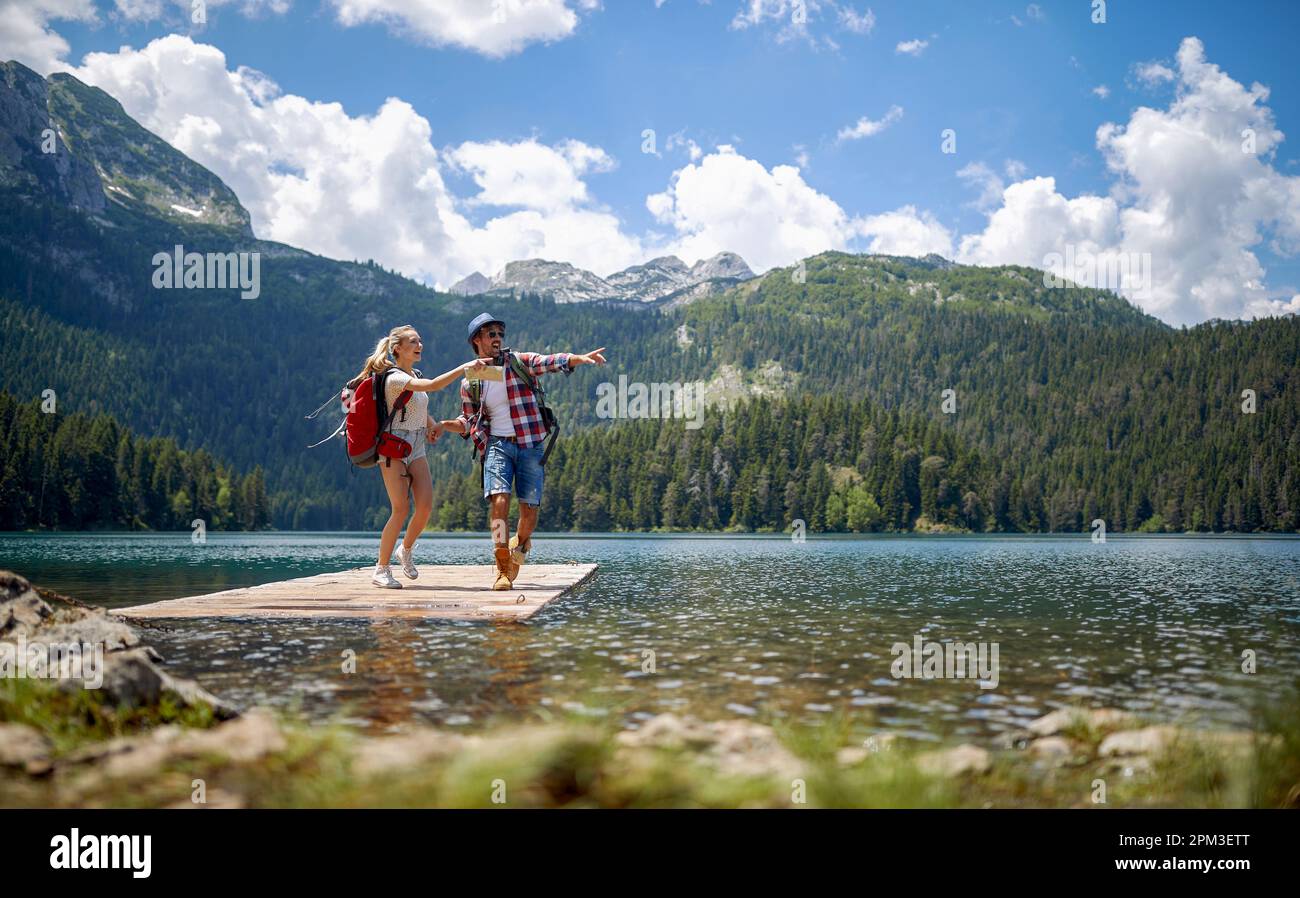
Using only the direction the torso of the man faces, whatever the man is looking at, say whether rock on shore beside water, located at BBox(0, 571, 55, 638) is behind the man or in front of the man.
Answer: in front

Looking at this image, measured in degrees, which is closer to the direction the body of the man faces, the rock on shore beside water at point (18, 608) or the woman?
the rock on shore beside water

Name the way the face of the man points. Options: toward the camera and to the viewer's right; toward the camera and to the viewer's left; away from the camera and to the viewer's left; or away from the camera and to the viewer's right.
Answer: toward the camera and to the viewer's right

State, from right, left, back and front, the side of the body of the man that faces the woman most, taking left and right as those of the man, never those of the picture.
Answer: right

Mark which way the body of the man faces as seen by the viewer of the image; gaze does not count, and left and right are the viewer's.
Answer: facing the viewer
